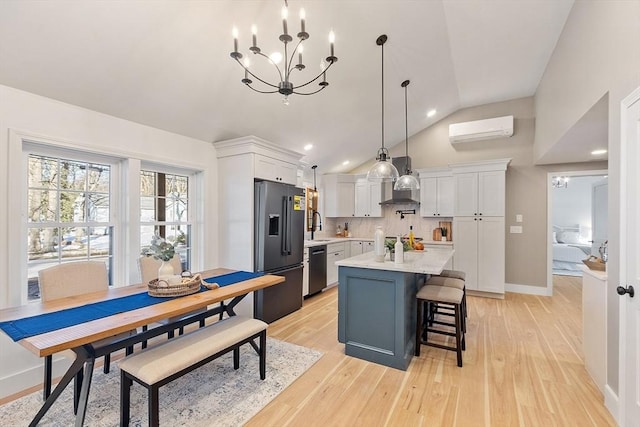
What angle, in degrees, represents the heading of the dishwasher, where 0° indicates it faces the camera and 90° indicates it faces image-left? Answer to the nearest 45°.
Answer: approximately 315°

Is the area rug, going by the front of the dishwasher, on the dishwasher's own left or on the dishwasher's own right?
on the dishwasher's own right

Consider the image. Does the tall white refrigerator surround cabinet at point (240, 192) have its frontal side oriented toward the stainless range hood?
no

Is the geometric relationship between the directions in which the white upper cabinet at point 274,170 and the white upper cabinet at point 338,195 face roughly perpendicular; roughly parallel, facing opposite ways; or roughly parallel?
roughly parallel

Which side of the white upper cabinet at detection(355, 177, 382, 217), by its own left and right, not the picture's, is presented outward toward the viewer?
front

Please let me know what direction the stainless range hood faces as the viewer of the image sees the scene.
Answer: facing the viewer

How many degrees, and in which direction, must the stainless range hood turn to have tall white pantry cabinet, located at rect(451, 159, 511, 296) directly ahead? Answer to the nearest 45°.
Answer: approximately 90° to its left

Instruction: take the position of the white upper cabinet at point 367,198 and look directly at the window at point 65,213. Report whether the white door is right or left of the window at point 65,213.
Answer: left

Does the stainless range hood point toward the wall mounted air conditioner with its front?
no

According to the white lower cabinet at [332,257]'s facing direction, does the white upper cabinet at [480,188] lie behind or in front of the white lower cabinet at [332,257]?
in front

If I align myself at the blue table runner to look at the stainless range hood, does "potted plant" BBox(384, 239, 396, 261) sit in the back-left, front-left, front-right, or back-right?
front-right

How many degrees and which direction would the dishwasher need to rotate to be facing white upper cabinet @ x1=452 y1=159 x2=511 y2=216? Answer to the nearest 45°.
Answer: approximately 45° to its left

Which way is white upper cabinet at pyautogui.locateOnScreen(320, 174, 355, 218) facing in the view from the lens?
facing the viewer and to the right of the viewer

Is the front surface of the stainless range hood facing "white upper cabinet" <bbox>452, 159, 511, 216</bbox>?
no

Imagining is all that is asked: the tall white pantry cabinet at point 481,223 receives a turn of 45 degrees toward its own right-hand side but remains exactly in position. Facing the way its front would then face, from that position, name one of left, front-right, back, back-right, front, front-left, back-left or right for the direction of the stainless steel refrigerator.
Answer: front
